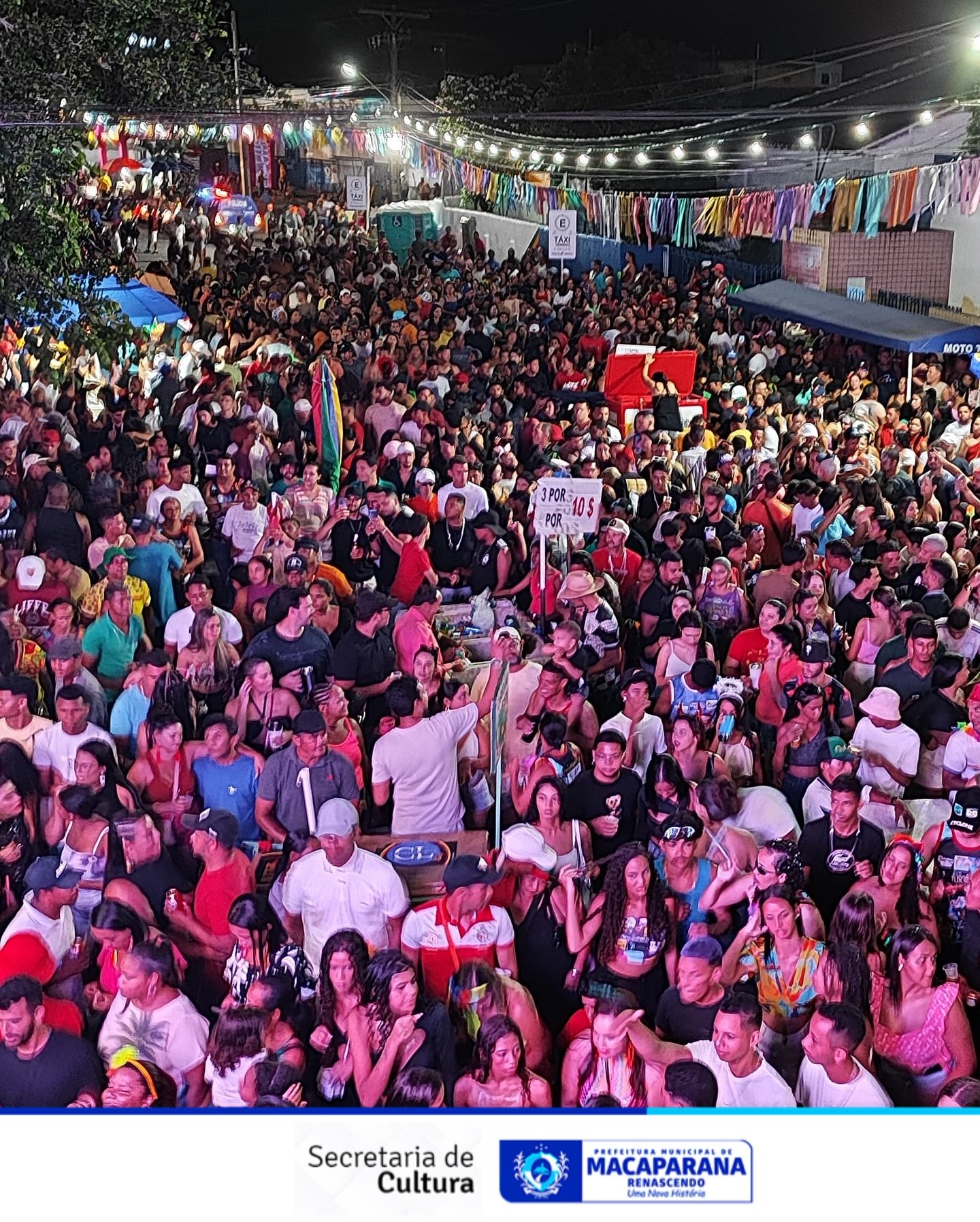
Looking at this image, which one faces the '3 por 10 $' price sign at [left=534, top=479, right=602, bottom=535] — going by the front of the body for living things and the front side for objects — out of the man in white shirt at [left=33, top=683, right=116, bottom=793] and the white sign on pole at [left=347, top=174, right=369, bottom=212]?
the white sign on pole

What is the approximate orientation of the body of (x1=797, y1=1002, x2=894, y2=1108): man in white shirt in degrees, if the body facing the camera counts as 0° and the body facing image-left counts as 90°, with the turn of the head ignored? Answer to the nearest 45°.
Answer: approximately 45°

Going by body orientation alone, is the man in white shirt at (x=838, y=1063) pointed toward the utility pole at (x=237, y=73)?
no

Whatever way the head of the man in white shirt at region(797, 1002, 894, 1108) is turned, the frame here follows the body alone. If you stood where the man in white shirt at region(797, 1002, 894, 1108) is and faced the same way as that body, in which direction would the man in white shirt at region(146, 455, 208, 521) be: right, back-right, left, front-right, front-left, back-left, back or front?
right

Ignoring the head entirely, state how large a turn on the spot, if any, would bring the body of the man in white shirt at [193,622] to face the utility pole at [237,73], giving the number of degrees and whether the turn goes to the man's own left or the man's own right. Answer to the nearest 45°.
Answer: approximately 180°

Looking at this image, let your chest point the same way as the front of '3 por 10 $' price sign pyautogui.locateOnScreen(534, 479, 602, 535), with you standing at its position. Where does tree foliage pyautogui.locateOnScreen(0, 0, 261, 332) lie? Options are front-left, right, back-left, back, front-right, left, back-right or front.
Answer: back-right

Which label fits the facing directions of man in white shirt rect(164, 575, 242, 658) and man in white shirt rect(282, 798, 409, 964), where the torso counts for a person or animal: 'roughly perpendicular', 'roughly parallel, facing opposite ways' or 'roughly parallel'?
roughly parallel

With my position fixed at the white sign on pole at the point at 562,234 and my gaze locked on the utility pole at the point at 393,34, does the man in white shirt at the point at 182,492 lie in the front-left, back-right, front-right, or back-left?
back-left

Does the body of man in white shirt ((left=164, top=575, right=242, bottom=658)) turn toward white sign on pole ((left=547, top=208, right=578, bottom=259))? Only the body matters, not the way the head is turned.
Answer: no

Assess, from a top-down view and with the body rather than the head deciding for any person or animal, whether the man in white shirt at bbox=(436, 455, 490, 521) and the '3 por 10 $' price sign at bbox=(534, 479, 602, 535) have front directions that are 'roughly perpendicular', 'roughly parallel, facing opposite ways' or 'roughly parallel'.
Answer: roughly parallel

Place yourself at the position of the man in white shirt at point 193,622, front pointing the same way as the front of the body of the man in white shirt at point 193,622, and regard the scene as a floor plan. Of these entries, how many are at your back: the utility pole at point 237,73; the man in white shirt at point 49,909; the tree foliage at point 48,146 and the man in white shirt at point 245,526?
3

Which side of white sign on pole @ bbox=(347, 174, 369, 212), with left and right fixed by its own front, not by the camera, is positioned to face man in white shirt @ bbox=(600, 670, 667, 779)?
front

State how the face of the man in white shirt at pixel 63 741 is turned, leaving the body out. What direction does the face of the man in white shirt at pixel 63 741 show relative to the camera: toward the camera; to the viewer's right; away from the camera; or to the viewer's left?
toward the camera

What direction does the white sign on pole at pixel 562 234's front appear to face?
toward the camera

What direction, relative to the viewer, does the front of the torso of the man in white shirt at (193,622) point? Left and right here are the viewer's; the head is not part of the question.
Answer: facing the viewer

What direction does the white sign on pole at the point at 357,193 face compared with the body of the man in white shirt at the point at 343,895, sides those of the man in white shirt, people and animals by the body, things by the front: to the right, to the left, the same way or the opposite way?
the same way

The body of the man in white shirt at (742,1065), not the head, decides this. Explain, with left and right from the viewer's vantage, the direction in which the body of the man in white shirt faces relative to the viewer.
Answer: facing the viewer and to the left of the viewer

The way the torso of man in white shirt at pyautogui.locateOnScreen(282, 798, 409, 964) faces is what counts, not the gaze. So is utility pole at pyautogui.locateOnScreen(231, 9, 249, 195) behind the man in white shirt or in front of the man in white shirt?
behind

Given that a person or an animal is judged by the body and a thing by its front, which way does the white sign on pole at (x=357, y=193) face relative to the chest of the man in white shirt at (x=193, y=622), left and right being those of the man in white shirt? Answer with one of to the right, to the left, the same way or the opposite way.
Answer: the same way

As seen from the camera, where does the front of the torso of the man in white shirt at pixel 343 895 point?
toward the camera
